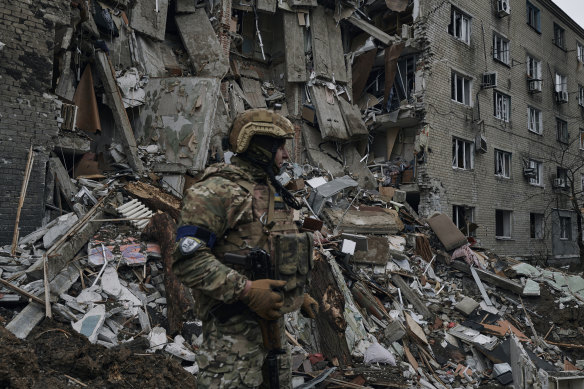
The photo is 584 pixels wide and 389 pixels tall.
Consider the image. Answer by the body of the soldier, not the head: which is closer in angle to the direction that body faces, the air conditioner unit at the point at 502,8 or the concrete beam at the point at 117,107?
the air conditioner unit

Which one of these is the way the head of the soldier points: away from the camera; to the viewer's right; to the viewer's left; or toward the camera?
to the viewer's right

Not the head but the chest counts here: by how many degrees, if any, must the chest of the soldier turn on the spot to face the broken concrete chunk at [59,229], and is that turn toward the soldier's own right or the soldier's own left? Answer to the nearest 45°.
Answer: approximately 135° to the soldier's own left

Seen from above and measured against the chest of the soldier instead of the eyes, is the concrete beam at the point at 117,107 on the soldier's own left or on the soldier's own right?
on the soldier's own left

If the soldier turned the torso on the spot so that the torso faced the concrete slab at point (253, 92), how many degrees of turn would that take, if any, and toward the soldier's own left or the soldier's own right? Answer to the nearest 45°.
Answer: approximately 90° to the soldier's own left

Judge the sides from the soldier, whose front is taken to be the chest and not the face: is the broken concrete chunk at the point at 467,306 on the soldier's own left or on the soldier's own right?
on the soldier's own left

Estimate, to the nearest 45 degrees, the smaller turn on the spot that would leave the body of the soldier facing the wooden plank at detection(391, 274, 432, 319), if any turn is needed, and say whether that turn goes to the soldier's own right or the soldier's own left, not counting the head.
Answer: approximately 45° to the soldier's own left

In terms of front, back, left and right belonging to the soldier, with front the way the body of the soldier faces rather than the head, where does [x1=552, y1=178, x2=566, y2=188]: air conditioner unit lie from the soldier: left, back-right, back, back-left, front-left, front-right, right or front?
front-left

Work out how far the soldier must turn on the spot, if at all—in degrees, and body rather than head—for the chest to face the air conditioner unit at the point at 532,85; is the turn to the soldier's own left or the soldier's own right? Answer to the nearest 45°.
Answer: approximately 45° to the soldier's own left

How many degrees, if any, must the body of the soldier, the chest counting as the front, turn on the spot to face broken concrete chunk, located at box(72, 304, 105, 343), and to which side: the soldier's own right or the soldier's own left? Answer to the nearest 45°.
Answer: approximately 135° to the soldier's own left

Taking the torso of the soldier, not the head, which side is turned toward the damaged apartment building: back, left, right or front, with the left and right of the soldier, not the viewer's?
left

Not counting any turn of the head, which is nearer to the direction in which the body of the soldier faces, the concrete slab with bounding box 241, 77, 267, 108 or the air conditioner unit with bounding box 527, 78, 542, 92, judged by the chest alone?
the air conditioner unit

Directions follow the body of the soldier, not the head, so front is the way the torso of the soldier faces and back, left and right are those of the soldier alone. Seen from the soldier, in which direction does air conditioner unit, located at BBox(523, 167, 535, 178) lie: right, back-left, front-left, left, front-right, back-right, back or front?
front-left

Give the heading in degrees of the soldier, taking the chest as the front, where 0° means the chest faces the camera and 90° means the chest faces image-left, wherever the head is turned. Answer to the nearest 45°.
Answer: approximately 270°
